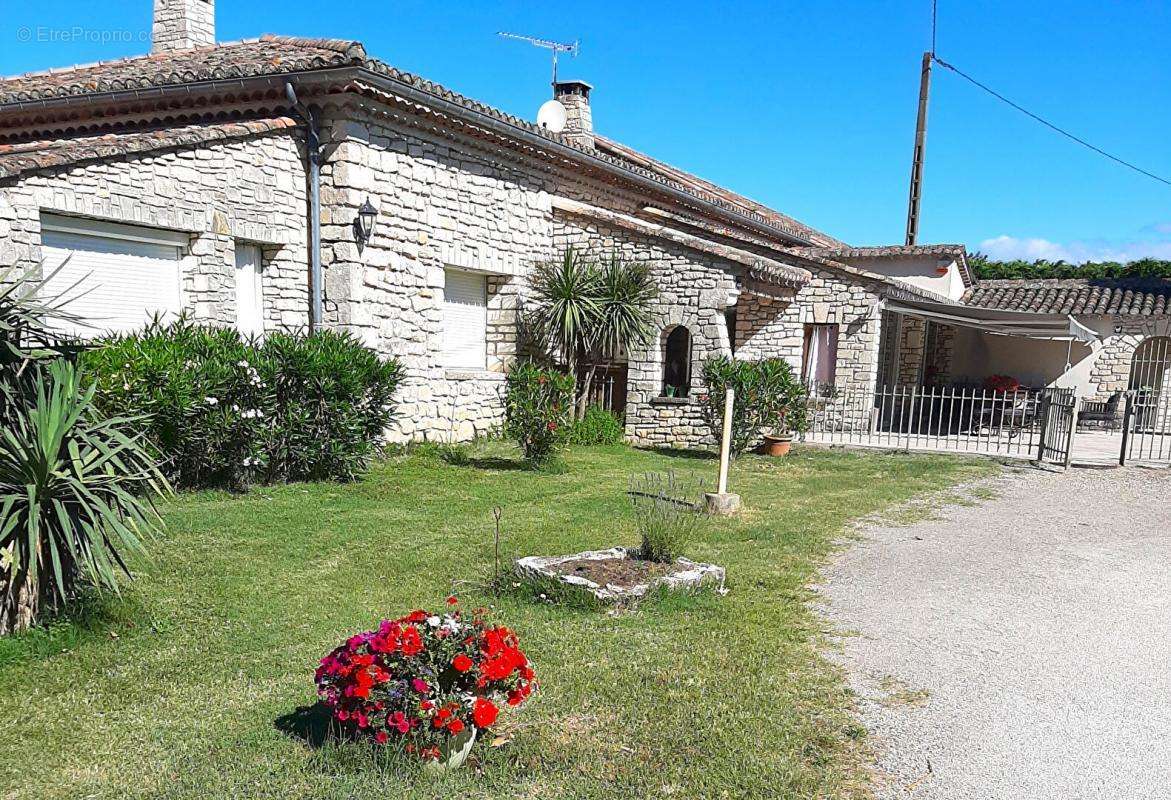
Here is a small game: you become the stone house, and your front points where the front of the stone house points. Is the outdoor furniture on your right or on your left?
on your left

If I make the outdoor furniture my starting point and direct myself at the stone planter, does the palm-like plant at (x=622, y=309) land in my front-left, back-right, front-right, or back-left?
front-right

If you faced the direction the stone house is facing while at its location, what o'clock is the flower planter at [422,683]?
The flower planter is roughly at 1 o'clock from the stone house.

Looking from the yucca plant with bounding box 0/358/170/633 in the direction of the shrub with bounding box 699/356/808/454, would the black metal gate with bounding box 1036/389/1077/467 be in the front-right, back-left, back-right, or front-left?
front-right

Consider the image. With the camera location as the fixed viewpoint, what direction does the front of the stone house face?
facing the viewer and to the right of the viewer

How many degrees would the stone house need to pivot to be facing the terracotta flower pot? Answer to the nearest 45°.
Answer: approximately 45° to its left
